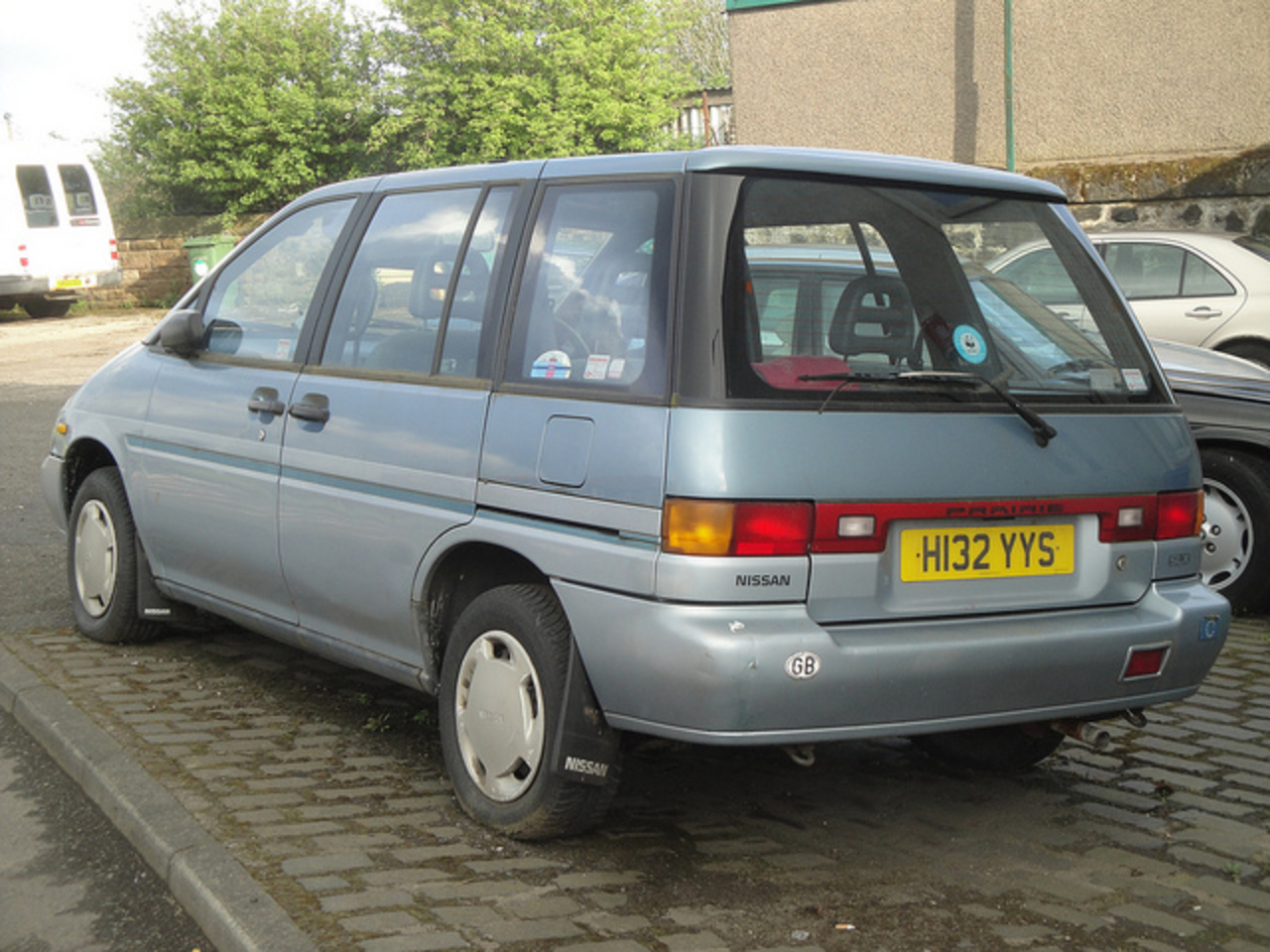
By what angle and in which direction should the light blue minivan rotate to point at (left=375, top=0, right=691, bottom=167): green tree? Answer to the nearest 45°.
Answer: approximately 45° to its right

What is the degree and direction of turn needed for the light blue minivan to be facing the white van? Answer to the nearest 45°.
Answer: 0° — it already faces it

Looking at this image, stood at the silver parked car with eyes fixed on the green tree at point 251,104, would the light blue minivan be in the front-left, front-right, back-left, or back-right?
back-left

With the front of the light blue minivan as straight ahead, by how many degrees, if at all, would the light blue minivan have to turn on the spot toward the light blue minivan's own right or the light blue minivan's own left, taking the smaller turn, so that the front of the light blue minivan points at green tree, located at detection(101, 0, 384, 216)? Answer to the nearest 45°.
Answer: approximately 45° to the light blue minivan's own right

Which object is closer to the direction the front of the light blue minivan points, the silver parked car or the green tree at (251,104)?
the green tree

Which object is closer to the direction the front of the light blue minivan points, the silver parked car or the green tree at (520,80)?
the green tree

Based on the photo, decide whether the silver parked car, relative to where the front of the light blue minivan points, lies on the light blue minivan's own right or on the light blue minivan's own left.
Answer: on the light blue minivan's own right

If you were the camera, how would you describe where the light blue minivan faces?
facing away from the viewer and to the left of the viewer
